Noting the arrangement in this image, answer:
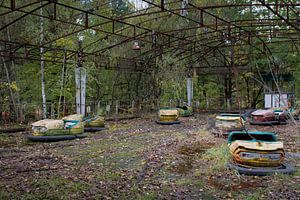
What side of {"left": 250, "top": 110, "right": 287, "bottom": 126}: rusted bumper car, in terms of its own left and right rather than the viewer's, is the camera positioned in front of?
left

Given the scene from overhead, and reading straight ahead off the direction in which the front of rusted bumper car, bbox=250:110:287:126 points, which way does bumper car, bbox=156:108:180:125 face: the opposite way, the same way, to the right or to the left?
to the left

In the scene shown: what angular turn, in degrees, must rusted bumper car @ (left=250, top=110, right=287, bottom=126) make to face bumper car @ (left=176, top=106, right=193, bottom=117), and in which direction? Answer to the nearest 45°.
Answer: approximately 45° to its right

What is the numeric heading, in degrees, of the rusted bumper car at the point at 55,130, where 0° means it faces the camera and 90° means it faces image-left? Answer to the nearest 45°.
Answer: approximately 45°

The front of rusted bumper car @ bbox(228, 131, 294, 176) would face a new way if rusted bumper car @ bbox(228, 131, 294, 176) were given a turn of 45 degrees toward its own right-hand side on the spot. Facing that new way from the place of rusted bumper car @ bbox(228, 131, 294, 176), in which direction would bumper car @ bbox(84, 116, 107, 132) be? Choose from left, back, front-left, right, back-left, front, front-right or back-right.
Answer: right

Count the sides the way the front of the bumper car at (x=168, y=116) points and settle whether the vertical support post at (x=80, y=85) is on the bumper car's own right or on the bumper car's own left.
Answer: on the bumper car's own right

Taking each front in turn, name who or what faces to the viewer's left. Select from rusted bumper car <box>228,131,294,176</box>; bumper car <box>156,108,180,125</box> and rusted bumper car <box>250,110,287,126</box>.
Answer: rusted bumper car <box>250,110,287,126</box>
